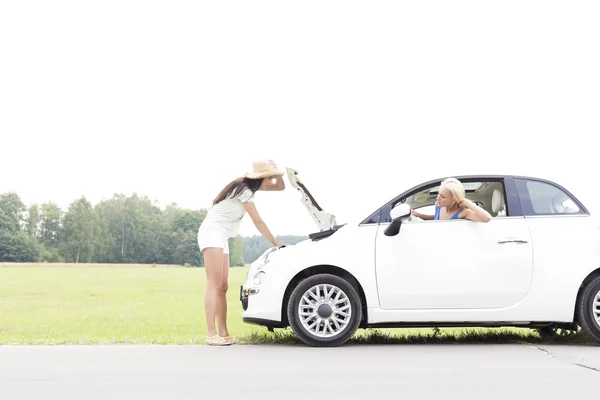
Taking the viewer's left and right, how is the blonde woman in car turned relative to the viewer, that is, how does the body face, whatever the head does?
facing the viewer and to the left of the viewer

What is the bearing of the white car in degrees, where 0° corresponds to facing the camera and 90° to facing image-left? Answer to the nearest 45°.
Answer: approximately 90°
